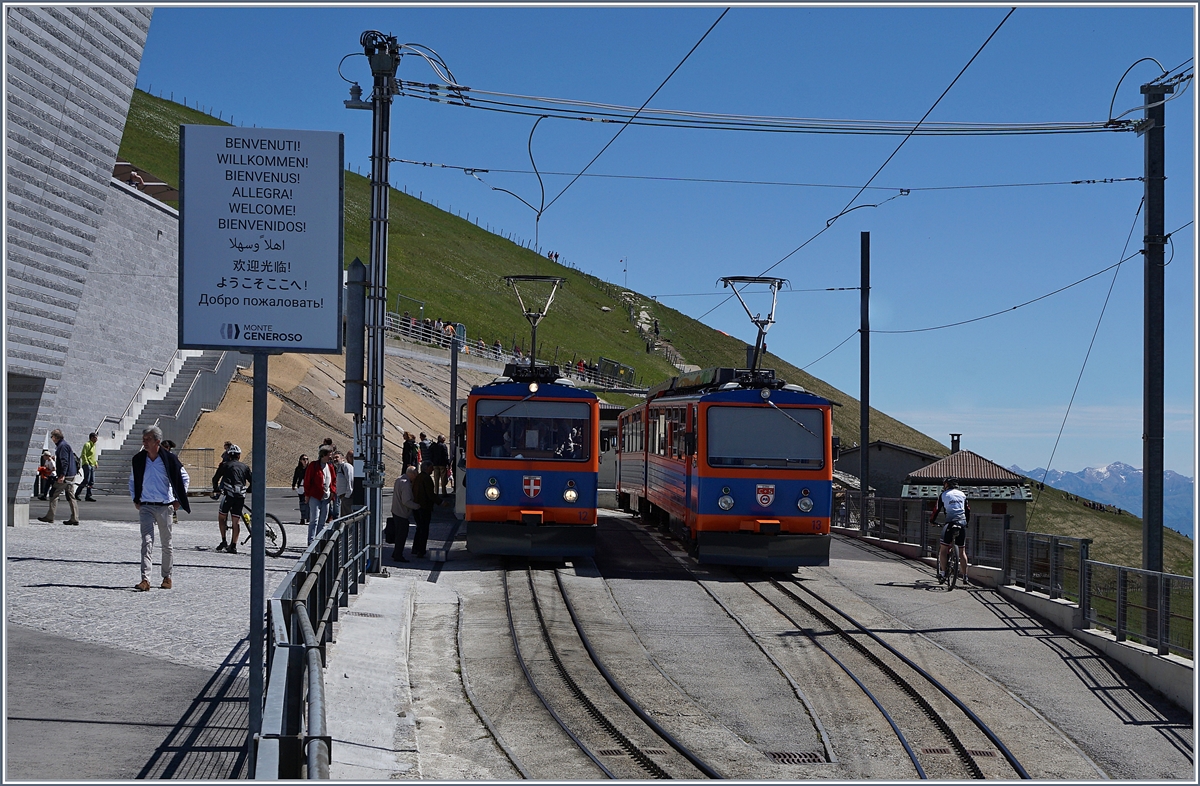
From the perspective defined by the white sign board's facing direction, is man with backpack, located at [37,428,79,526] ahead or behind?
behind

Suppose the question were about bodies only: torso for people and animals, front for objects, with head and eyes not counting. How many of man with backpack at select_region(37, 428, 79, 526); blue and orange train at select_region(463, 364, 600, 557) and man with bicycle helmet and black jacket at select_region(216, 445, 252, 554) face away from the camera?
1

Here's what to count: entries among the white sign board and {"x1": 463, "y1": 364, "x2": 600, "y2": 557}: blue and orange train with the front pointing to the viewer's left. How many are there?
0

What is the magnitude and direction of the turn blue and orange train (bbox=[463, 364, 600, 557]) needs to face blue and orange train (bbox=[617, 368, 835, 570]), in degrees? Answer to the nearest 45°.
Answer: approximately 90° to its left

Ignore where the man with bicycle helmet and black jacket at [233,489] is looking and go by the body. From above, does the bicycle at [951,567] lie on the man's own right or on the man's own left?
on the man's own right

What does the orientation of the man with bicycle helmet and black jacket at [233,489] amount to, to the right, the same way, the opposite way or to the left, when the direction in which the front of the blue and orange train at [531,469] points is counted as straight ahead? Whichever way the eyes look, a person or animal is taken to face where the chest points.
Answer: the opposite way

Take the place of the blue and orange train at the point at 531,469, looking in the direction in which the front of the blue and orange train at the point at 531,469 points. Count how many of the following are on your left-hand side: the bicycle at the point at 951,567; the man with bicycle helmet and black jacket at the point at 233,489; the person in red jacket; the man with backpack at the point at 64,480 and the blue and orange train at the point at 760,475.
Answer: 2

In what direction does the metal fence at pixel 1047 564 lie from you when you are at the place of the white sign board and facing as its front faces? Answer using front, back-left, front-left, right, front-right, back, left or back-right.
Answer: back-left

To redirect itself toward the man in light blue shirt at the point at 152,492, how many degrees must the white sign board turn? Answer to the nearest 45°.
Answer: approximately 180°

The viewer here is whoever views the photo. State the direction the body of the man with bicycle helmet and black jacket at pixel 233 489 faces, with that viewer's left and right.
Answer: facing away from the viewer

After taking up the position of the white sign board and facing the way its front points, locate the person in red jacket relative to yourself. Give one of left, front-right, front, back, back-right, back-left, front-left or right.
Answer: back
